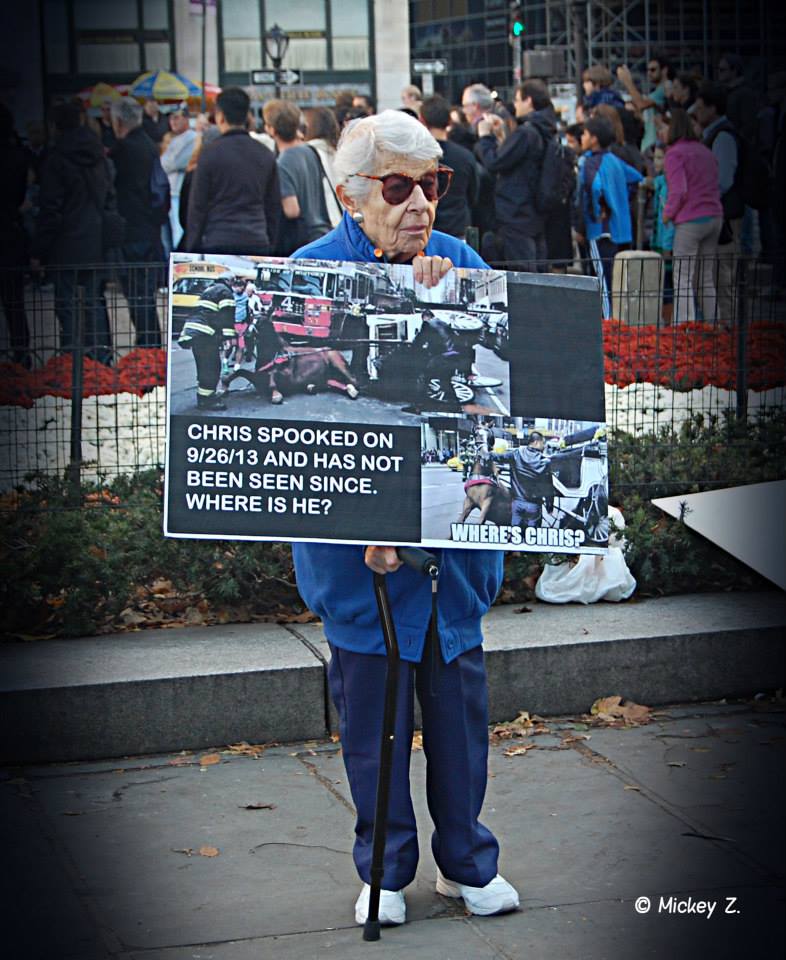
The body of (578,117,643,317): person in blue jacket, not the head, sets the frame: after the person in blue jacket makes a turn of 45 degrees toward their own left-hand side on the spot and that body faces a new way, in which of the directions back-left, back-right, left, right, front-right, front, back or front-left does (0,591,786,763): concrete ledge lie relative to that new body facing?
left

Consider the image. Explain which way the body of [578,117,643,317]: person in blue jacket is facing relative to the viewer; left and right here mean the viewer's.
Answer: facing away from the viewer and to the left of the viewer

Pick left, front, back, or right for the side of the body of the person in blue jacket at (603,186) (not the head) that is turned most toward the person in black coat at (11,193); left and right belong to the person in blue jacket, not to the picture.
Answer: left

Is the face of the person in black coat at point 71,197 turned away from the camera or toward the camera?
away from the camera

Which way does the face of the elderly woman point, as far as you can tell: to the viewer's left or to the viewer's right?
to the viewer's right

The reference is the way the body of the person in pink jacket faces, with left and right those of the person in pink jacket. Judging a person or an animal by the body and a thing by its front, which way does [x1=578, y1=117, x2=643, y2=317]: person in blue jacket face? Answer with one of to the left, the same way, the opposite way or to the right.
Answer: the same way

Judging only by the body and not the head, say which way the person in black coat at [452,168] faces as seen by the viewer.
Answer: away from the camera

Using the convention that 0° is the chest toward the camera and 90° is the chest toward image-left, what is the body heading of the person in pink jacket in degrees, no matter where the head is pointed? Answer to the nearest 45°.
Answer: approximately 135°

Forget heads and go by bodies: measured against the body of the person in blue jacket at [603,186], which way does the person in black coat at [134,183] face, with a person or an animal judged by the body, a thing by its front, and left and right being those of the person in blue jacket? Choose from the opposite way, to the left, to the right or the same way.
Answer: the same way

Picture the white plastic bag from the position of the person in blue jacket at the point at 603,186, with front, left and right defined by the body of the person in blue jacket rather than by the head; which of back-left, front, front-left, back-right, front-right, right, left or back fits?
back-left

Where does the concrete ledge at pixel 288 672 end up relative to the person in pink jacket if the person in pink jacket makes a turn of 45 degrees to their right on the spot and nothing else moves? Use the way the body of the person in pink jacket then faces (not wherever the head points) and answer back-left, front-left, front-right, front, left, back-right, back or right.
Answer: back

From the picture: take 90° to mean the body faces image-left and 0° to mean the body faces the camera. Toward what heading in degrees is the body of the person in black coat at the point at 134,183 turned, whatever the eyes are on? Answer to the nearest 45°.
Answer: approximately 135°

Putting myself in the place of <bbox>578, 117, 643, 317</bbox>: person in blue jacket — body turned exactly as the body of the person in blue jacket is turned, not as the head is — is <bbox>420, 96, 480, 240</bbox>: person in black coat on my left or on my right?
on my left

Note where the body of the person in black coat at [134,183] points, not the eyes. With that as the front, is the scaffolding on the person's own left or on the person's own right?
on the person's own right
